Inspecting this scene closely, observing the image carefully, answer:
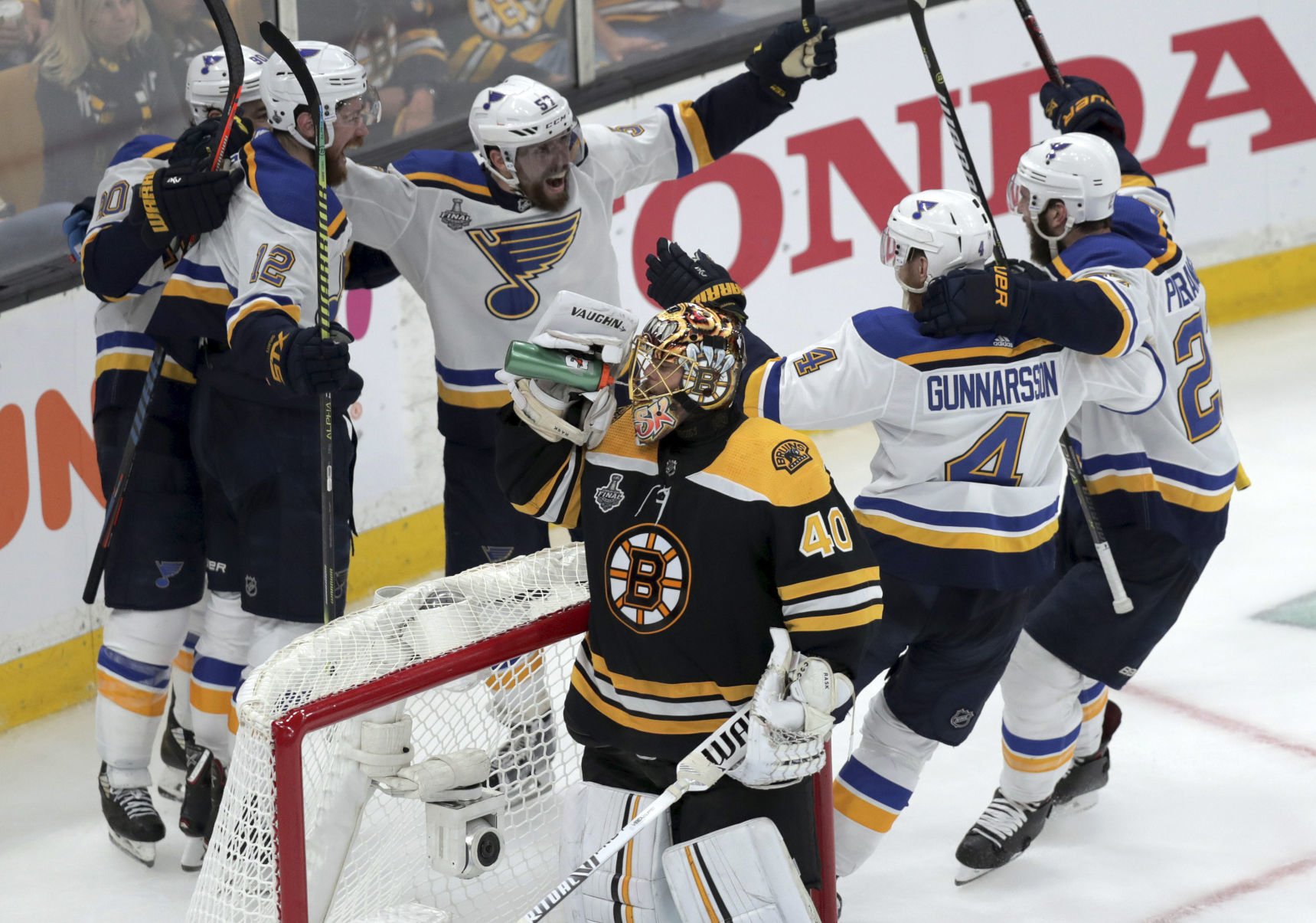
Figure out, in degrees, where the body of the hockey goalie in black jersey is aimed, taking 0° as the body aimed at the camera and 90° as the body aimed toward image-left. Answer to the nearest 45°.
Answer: approximately 45°

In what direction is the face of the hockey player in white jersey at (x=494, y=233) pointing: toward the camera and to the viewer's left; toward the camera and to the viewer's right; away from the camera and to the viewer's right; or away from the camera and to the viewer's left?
toward the camera and to the viewer's right

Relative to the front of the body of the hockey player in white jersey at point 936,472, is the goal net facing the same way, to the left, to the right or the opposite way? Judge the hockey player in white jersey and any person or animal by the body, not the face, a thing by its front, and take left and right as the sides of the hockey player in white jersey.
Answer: the opposite way

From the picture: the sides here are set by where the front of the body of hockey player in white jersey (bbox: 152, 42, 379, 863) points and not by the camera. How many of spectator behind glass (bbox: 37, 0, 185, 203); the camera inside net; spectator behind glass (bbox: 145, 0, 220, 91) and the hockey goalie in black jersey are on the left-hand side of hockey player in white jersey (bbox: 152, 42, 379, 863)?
2

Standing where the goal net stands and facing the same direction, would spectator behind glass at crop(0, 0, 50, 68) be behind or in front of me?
behind
